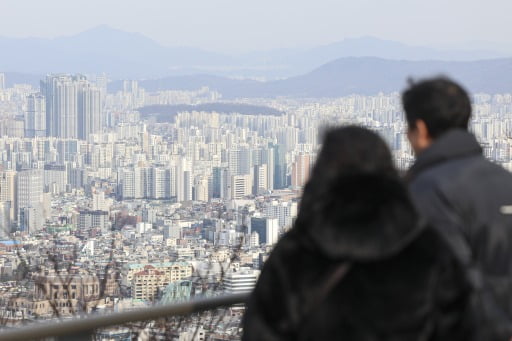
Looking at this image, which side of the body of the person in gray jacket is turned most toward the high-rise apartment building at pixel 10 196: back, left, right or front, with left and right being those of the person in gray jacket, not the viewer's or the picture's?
front

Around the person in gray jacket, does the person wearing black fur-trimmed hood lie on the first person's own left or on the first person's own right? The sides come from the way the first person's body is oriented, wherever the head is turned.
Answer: on the first person's own left

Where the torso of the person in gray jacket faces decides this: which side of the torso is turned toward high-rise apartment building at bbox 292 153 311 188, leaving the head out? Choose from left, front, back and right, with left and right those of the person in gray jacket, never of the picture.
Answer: front

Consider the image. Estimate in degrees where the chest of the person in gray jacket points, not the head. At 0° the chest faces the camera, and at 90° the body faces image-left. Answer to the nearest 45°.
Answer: approximately 135°

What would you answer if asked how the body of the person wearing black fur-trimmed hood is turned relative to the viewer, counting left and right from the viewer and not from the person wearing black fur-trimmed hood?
facing away from the viewer

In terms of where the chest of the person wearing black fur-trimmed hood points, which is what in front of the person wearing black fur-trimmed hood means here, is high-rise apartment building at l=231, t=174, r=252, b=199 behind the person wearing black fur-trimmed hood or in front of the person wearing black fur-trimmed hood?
in front

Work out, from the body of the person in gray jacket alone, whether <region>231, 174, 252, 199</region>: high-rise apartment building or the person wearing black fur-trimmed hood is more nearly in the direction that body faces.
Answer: the high-rise apartment building

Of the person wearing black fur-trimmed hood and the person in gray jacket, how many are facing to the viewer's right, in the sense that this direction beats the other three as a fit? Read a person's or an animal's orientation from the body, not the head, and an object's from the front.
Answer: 0

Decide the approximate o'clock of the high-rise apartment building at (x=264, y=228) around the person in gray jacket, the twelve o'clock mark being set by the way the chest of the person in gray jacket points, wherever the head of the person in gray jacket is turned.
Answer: The high-rise apartment building is roughly at 1 o'clock from the person in gray jacket.

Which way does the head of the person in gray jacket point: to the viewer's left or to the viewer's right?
to the viewer's left

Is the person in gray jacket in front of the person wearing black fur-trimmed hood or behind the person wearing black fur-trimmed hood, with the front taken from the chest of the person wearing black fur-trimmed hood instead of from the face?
in front

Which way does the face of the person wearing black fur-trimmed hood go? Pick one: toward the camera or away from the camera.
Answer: away from the camera

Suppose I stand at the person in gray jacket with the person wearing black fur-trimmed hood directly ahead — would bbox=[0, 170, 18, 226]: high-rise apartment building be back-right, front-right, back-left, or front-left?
back-right

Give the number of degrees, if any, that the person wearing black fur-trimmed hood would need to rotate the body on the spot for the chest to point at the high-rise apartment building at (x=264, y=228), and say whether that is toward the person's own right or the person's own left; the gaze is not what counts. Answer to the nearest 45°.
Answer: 0° — they already face it
